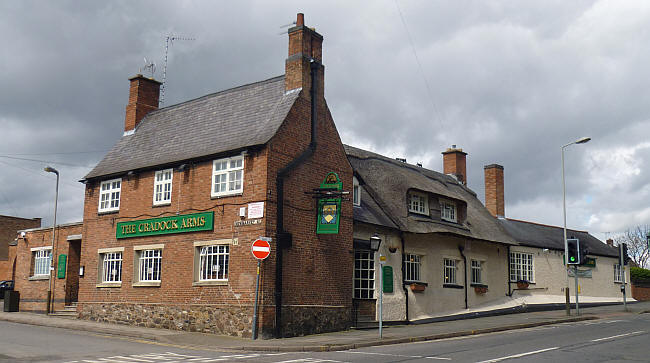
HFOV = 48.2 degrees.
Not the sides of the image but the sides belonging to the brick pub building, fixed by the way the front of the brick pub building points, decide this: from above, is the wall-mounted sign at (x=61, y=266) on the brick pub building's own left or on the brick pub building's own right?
on the brick pub building's own right

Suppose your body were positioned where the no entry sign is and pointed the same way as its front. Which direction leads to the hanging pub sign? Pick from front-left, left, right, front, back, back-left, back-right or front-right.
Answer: back-left

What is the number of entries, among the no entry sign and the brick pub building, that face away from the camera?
0

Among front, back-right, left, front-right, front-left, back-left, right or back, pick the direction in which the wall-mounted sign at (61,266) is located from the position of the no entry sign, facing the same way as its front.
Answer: back-right

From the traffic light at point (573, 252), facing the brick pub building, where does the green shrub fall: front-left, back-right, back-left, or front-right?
back-right

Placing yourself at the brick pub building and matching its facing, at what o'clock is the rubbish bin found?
The rubbish bin is roughly at 3 o'clock from the brick pub building.

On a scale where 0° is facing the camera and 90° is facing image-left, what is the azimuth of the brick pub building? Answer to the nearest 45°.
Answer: approximately 45°

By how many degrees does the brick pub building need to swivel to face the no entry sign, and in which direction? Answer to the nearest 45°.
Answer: approximately 45° to its left

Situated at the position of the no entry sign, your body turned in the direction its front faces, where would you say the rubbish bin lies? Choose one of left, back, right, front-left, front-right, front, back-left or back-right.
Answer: back-right

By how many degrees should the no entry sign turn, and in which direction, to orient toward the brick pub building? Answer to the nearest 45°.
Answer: approximately 180°

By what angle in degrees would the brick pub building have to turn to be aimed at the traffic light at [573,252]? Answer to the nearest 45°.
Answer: approximately 135° to its left
